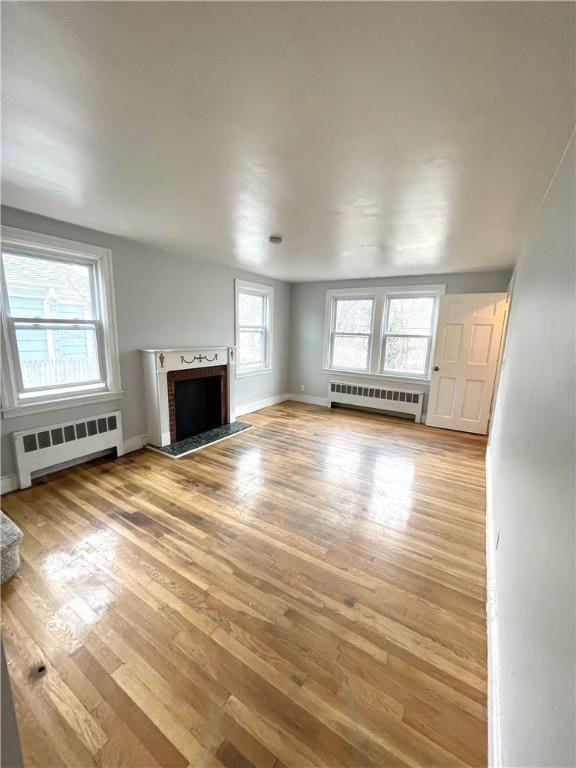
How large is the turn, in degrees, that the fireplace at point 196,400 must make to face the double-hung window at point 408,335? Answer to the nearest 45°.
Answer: approximately 45° to its left

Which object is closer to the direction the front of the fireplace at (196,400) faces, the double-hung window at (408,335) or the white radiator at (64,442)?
the double-hung window

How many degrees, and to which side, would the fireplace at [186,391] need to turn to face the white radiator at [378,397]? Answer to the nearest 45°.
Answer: approximately 45° to its left

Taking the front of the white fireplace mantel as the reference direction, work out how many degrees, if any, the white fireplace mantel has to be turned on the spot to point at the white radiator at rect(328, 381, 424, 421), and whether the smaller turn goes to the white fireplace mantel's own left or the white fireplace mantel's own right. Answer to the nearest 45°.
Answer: approximately 45° to the white fireplace mantel's own left

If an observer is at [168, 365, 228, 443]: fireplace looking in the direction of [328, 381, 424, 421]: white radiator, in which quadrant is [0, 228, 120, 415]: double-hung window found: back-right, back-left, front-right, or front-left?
back-right

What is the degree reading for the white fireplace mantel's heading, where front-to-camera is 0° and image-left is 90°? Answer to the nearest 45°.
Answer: approximately 315°

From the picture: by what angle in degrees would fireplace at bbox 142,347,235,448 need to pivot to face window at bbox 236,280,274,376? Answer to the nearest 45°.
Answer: approximately 90° to its left

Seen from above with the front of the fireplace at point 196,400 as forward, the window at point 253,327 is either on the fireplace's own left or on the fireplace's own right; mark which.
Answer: on the fireplace's own left

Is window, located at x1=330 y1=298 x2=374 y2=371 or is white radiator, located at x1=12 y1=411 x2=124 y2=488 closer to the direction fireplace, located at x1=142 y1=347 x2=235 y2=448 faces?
the window

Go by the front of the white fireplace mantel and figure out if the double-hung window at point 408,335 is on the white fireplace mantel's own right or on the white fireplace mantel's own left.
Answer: on the white fireplace mantel's own left

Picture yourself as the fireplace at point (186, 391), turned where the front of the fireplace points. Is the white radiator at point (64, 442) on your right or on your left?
on your right
